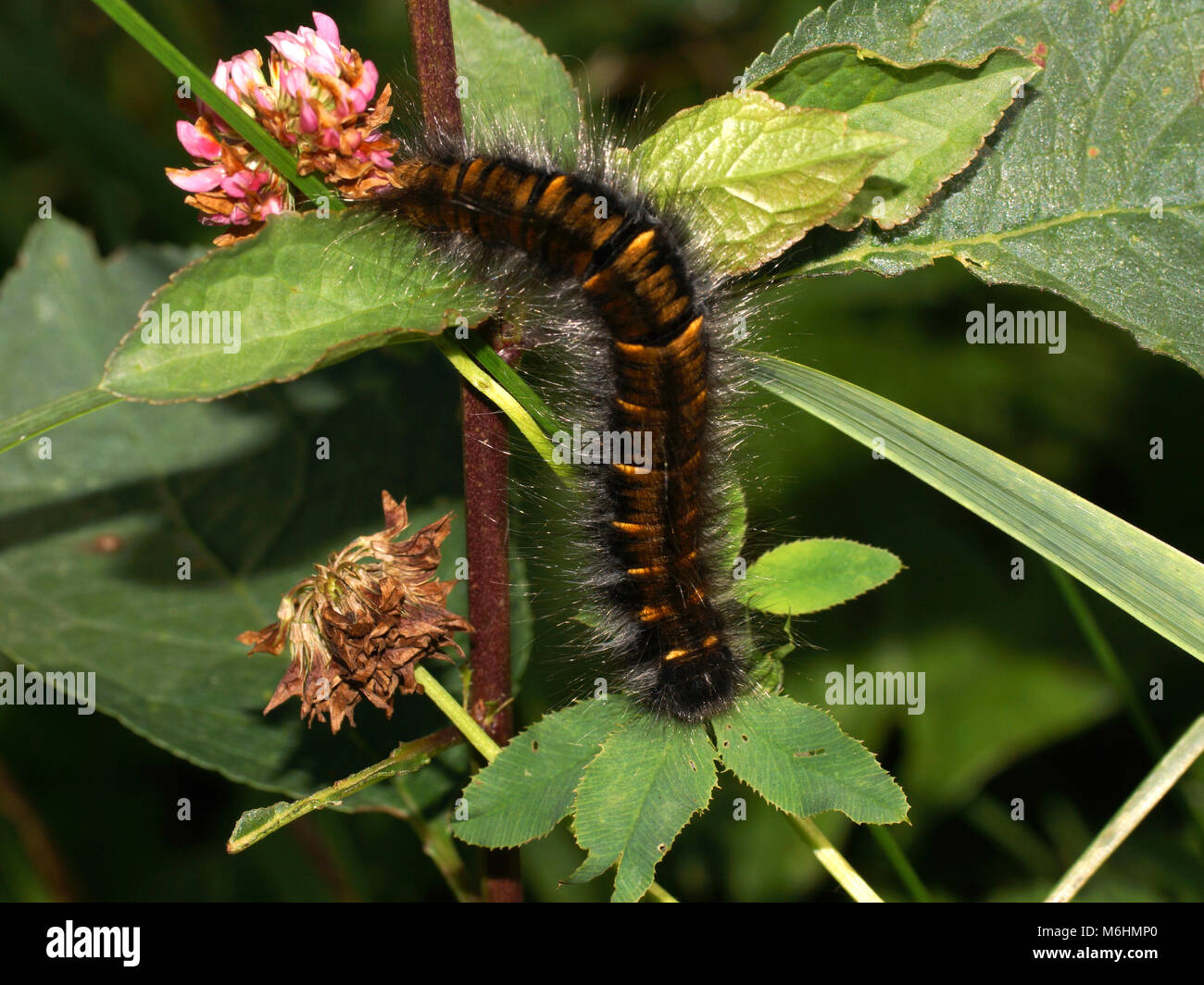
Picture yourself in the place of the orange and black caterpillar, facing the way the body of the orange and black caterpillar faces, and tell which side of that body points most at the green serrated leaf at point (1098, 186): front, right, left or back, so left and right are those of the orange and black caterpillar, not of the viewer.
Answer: left

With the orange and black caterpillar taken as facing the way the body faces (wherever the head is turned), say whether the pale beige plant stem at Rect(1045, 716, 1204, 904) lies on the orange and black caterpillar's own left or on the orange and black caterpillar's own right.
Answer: on the orange and black caterpillar's own left
